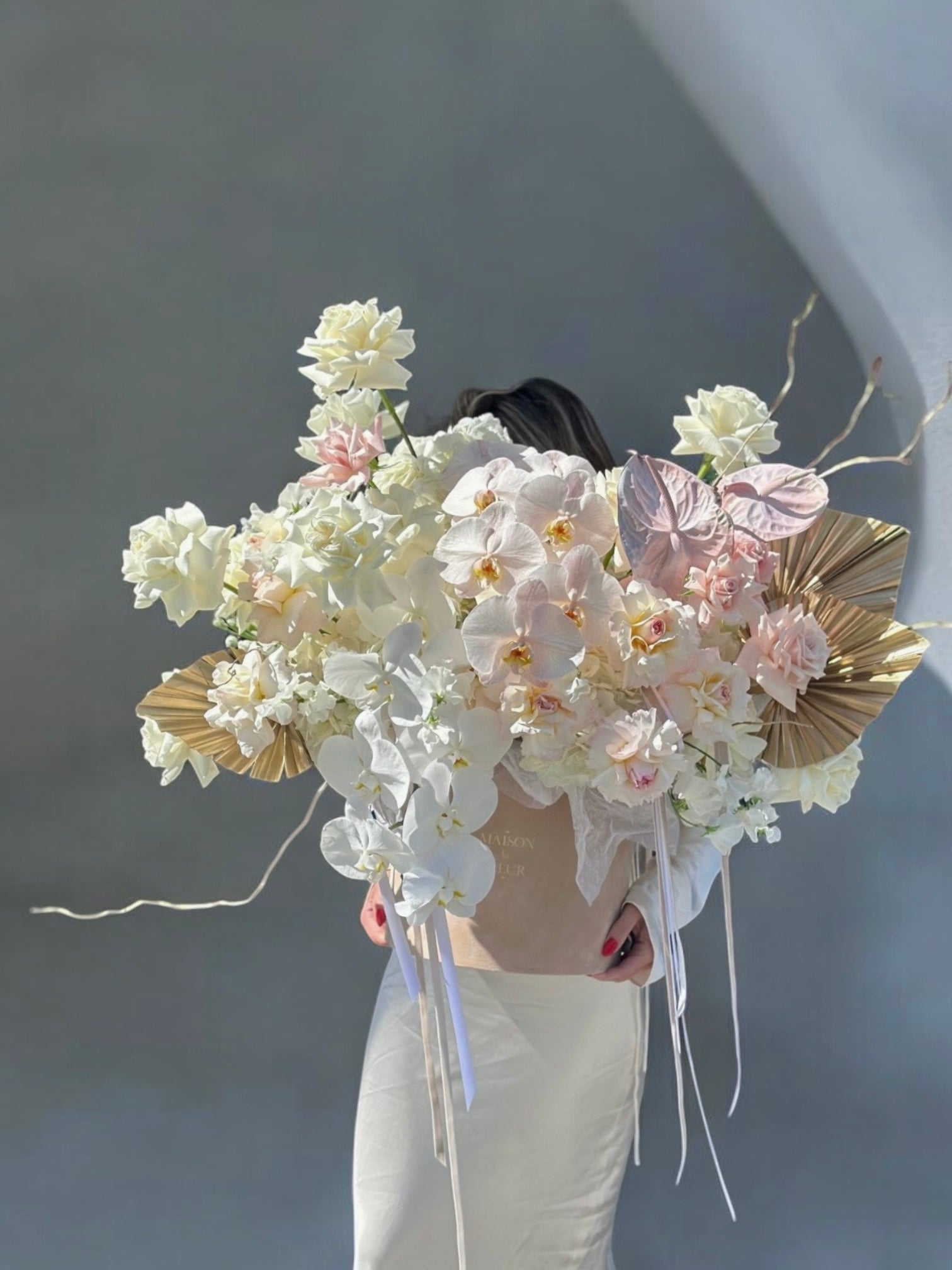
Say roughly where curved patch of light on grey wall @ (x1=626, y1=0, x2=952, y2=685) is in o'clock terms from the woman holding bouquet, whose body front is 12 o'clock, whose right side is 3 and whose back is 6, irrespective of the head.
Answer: The curved patch of light on grey wall is roughly at 8 o'clock from the woman holding bouquet.

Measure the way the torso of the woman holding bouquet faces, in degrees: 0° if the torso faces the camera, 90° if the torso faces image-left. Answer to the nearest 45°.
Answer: approximately 0°
